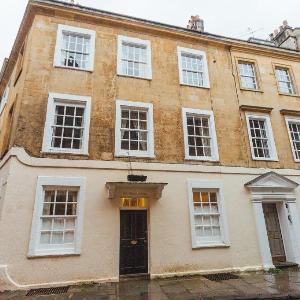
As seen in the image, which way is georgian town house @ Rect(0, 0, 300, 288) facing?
toward the camera
